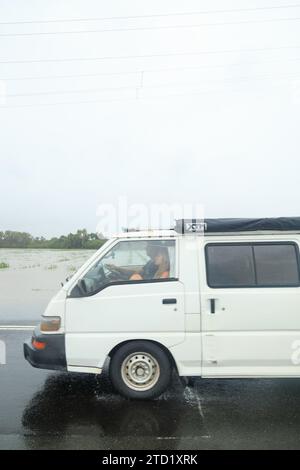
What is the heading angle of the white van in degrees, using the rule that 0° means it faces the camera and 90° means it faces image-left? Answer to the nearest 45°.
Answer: approximately 90°

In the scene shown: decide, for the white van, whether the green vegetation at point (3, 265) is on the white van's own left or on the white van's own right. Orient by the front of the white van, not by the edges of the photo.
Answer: on the white van's own right

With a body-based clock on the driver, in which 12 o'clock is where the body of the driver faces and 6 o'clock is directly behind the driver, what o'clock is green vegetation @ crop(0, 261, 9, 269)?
The green vegetation is roughly at 2 o'clock from the driver.

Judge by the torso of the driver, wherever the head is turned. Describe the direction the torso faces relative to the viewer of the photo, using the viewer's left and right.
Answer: facing to the left of the viewer
